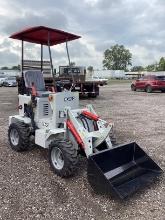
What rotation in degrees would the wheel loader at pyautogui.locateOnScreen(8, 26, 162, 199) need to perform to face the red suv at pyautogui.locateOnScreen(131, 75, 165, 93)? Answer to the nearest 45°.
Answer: approximately 135° to its left

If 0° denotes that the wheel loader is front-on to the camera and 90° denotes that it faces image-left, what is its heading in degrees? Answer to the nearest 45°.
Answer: approximately 315°

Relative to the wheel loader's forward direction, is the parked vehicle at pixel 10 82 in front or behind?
behind
